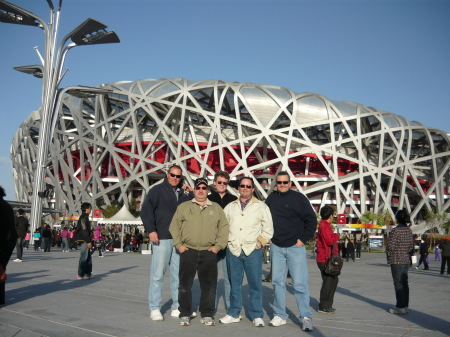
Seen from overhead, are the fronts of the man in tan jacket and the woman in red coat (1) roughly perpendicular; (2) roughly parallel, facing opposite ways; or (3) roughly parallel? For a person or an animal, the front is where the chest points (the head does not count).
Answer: roughly perpendicular

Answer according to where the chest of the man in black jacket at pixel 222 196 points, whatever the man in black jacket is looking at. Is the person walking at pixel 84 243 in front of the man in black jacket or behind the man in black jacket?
behind

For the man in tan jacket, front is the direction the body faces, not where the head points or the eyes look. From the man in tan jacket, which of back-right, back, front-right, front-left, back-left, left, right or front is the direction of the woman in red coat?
back-left

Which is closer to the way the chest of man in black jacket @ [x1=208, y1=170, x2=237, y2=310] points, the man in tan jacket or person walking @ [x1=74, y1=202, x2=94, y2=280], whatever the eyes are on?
the man in tan jacket

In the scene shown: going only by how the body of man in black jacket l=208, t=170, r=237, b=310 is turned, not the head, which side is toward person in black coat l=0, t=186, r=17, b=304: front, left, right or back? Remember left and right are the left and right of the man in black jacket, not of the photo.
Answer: right
